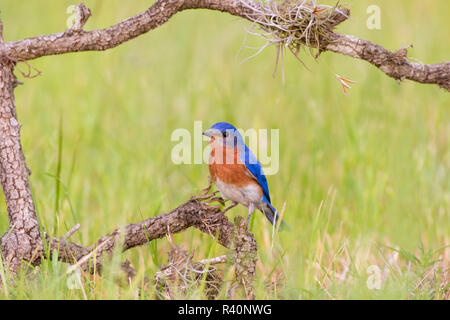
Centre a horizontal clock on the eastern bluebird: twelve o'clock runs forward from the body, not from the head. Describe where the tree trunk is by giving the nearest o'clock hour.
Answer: The tree trunk is roughly at 1 o'clock from the eastern bluebird.

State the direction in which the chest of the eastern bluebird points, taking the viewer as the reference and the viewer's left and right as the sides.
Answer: facing the viewer and to the left of the viewer
